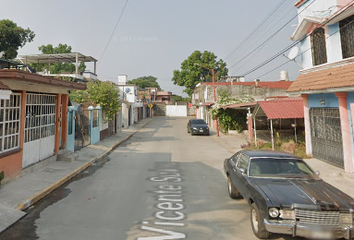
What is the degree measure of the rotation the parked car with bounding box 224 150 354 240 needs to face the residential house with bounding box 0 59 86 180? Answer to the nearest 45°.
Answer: approximately 135° to its right

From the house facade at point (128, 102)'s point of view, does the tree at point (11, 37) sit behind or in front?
behind

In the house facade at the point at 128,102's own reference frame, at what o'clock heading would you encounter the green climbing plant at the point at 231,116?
The green climbing plant is roughly at 2 o'clock from the house facade.

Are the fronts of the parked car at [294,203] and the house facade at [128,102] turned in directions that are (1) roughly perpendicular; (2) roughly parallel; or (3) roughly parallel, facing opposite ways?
roughly perpendicular

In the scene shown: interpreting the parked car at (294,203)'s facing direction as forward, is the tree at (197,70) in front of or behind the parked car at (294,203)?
behind

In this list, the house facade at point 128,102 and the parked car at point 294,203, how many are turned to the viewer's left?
0

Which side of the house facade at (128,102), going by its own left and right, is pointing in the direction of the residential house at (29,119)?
right

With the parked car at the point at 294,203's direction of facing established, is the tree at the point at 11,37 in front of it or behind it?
behind

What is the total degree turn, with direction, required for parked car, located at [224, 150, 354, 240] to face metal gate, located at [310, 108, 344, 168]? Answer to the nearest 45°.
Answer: approximately 135° to its left

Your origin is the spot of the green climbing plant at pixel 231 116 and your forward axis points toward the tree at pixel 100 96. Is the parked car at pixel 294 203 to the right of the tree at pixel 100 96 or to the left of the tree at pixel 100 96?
left

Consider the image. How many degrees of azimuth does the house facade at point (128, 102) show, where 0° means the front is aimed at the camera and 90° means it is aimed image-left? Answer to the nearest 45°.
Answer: approximately 270°
